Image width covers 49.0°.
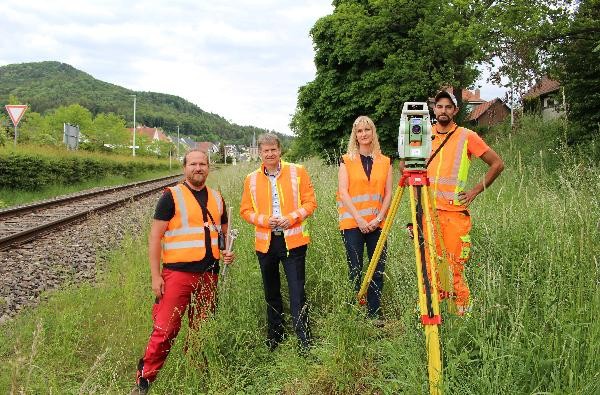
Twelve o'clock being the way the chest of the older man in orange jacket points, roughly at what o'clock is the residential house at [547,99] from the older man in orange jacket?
The residential house is roughly at 7 o'clock from the older man in orange jacket.

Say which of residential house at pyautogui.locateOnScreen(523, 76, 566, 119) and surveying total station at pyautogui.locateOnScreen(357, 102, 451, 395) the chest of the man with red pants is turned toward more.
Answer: the surveying total station

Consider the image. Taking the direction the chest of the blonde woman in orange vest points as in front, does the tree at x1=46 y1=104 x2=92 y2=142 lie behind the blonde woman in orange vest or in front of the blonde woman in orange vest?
behind

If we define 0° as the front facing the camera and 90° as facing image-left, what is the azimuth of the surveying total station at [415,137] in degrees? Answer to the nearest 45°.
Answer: approximately 0°

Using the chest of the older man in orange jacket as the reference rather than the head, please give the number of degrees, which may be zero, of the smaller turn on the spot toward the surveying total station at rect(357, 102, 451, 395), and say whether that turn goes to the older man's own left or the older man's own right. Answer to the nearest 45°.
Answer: approximately 45° to the older man's own left

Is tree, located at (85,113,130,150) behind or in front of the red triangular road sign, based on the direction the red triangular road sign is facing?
behind
